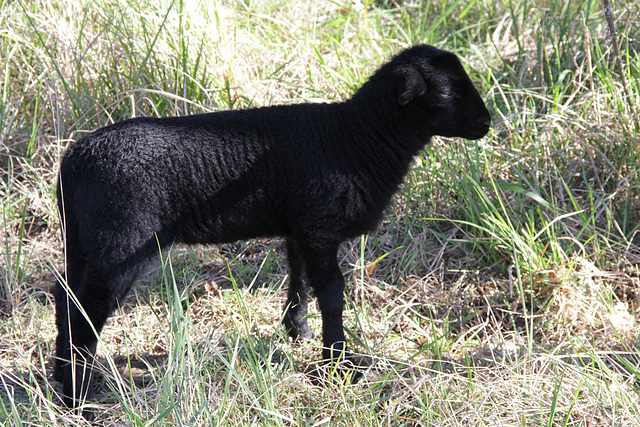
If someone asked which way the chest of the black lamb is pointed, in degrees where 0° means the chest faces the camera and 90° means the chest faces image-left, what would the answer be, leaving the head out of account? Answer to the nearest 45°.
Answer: approximately 270°
